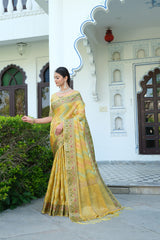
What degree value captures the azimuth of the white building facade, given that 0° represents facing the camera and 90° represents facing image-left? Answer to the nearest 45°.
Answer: approximately 0°

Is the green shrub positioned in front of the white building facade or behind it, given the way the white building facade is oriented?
in front
